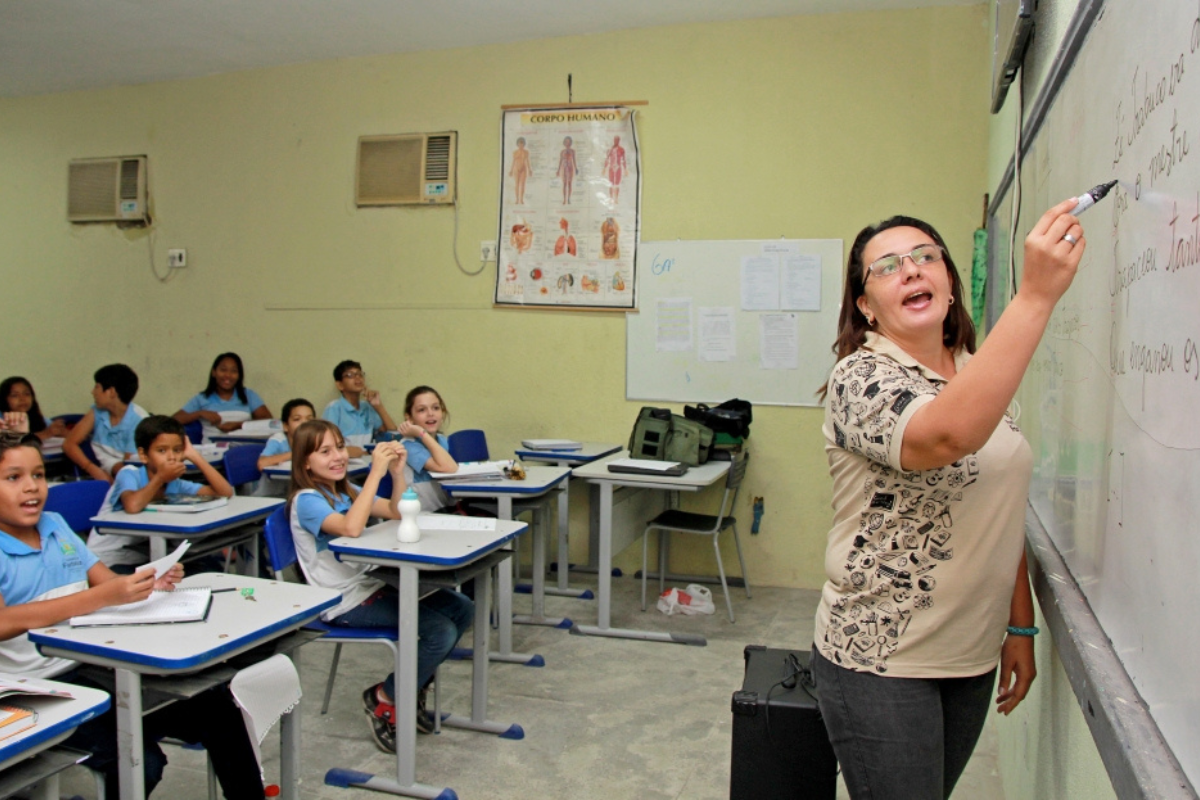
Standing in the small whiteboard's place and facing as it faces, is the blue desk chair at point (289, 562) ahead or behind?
ahead

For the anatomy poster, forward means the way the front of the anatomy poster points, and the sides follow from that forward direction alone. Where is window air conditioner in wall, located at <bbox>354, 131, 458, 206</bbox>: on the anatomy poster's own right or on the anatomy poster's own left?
on the anatomy poster's own right

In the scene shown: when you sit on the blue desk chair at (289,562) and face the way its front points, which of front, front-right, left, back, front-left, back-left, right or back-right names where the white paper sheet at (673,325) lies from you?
front-left

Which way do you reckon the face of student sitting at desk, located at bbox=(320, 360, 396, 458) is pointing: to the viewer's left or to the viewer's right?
to the viewer's right

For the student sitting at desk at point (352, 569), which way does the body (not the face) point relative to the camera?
to the viewer's right

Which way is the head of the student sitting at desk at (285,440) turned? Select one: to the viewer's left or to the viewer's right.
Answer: to the viewer's right

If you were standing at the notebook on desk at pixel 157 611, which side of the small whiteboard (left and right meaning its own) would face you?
front

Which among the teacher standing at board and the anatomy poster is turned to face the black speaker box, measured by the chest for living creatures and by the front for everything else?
the anatomy poster

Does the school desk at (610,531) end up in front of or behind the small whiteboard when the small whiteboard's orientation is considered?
in front

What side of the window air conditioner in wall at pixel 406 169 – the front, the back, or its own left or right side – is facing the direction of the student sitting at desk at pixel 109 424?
right

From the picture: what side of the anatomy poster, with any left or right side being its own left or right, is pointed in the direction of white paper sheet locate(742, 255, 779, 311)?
left
